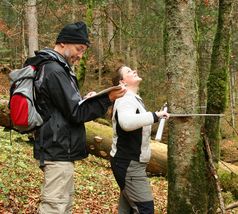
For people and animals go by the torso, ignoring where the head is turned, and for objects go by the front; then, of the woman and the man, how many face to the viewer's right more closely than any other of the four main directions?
2

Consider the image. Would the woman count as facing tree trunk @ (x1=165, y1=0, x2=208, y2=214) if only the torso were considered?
yes

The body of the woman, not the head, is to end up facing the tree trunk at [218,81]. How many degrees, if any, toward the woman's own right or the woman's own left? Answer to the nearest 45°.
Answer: approximately 45° to the woman's own left

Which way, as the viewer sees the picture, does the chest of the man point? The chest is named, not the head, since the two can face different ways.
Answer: to the viewer's right

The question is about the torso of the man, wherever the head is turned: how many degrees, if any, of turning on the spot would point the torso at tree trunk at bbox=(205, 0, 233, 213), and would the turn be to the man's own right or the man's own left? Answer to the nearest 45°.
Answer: approximately 45° to the man's own left

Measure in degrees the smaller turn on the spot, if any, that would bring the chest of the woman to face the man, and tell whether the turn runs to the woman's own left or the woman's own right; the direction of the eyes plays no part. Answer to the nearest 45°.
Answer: approximately 135° to the woman's own right

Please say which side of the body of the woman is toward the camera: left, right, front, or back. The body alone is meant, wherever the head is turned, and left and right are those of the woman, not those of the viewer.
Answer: right
